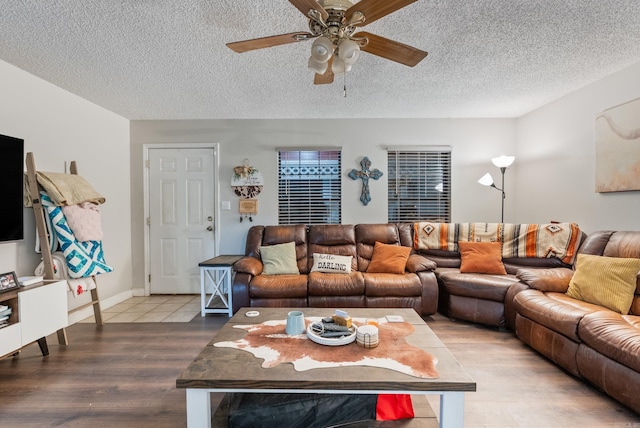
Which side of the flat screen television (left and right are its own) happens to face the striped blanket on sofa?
front

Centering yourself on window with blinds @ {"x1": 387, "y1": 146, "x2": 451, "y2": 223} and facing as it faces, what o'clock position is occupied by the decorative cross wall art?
The decorative cross wall art is roughly at 2 o'clock from the window with blinds.

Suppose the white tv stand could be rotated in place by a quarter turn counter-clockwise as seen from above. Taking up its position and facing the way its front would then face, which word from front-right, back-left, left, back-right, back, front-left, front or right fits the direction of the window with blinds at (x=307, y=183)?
front-right

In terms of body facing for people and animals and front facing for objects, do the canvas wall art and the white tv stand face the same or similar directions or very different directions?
very different directions

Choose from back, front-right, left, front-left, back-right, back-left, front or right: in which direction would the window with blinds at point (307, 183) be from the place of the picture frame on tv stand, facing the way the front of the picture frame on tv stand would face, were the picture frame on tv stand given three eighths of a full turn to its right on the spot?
back

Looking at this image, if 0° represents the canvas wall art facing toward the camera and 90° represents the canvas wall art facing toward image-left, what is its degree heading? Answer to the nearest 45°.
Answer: approximately 45°

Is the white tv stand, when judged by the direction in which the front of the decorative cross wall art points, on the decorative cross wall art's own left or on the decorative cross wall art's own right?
on the decorative cross wall art's own right

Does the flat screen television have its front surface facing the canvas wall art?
yes

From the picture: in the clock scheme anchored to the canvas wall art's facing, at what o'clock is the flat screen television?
The flat screen television is roughly at 12 o'clock from the canvas wall art.

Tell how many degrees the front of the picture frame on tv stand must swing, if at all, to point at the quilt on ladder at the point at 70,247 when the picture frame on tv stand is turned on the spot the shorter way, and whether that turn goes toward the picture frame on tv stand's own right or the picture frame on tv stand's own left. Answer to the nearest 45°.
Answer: approximately 90° to the picture frame on tv stand's own left

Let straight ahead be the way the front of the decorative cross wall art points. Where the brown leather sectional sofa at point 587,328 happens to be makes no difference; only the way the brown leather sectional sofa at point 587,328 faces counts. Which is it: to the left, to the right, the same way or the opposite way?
to the right
